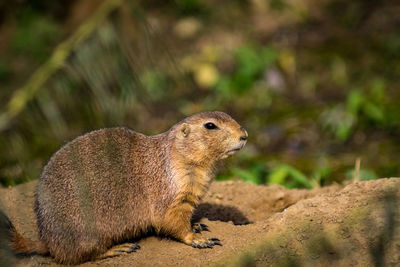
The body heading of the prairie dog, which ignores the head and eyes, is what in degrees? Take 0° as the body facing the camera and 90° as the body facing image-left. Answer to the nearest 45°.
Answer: approximately 270°
